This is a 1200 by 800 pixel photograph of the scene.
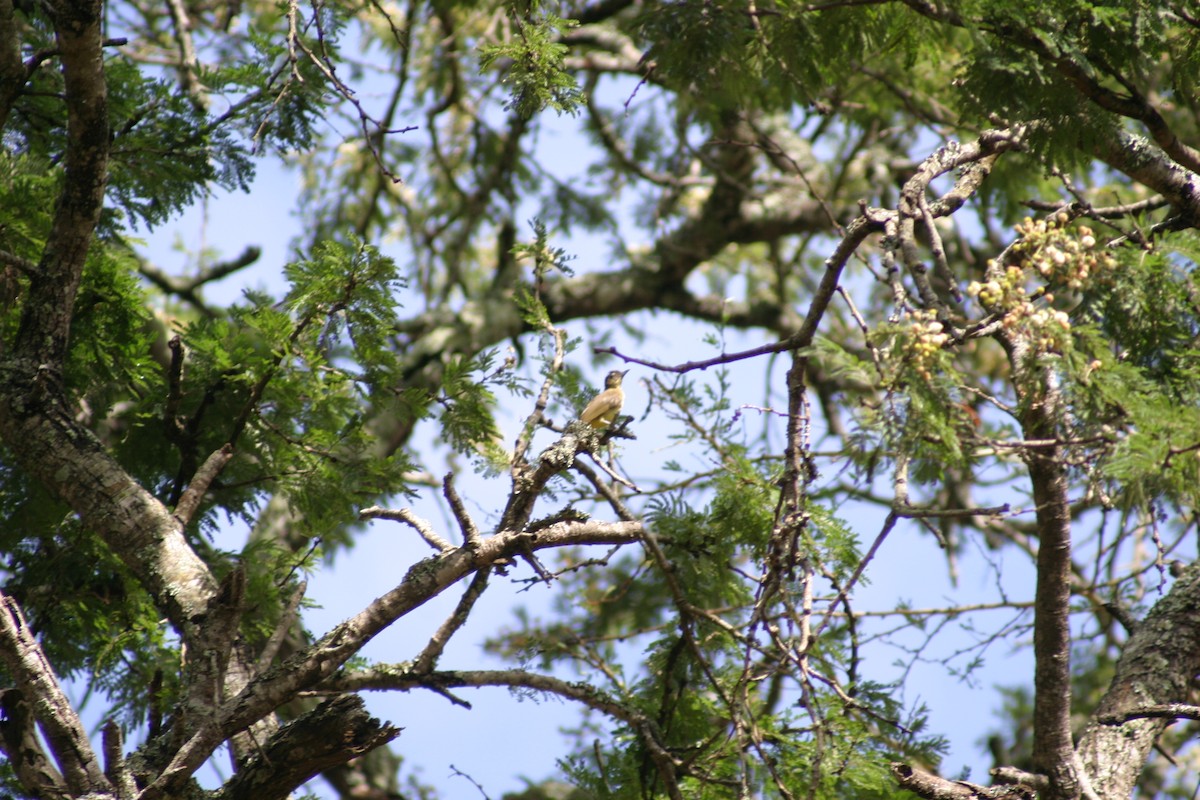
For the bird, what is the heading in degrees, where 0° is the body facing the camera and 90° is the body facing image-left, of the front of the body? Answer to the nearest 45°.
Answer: approximately 270°
